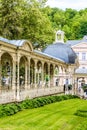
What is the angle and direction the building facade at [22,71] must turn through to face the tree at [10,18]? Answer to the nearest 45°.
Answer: approximately 135° to its left

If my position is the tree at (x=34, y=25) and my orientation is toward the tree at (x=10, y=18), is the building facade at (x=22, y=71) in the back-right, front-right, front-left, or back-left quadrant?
front-left

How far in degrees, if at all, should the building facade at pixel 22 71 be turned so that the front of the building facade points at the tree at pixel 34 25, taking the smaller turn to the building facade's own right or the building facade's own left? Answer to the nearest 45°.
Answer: approximately 135° to the building facade's own left
